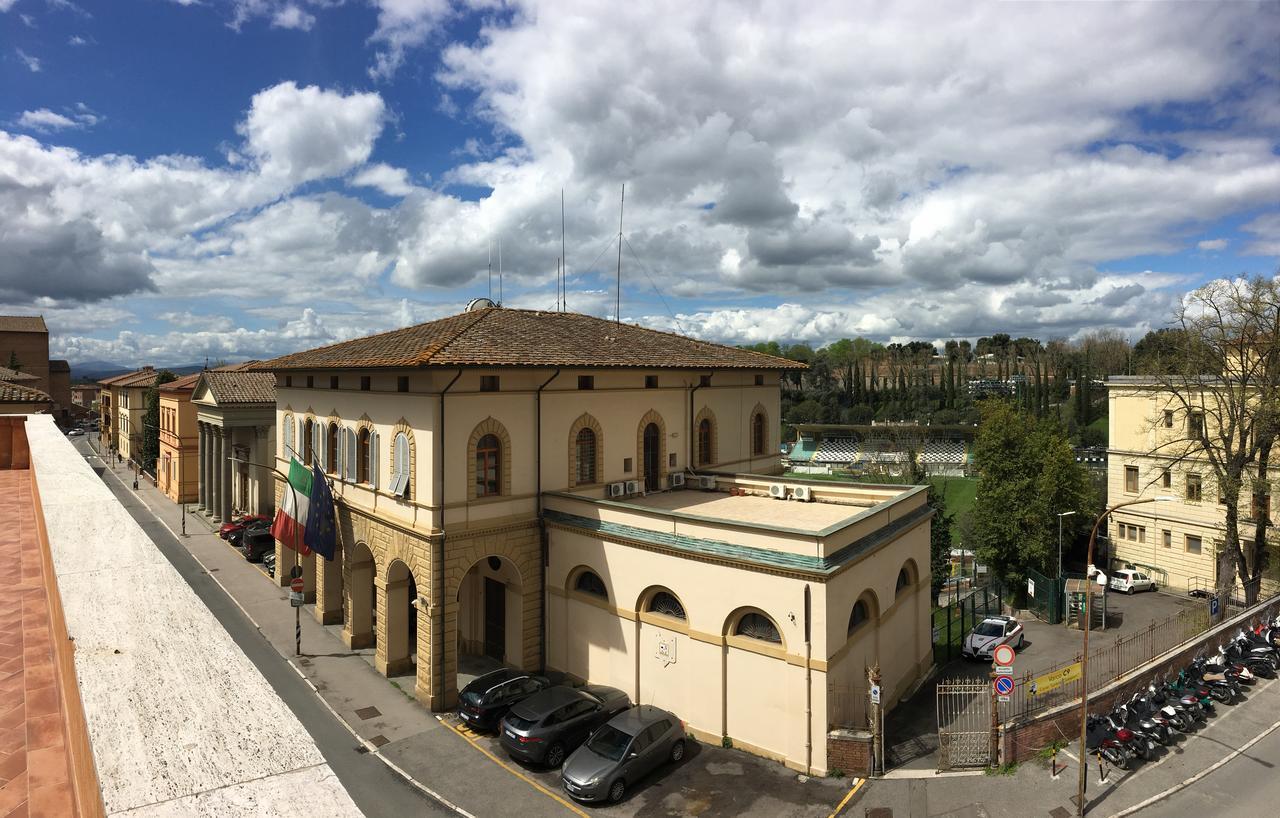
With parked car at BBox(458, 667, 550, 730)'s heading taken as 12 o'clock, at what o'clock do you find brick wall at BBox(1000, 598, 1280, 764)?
The brick wall is roughly at 2 o'clock from the parked car.

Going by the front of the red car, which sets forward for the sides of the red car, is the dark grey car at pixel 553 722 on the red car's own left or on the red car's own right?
on the red car's own left

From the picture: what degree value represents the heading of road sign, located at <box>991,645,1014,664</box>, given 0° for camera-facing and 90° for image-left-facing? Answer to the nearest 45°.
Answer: approximately 0°

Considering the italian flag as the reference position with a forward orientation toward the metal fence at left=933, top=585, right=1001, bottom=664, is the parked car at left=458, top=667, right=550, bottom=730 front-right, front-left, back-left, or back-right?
front-right

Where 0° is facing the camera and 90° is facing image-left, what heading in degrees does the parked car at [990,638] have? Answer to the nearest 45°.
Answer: approximately 45°

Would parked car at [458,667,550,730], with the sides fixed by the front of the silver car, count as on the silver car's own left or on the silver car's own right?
on the silver car's own right

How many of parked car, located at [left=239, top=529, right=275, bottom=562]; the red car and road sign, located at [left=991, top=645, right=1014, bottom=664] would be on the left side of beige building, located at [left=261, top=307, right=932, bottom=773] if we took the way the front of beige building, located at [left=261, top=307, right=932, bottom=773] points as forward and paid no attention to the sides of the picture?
1

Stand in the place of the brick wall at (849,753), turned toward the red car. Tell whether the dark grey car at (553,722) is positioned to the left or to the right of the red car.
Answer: left

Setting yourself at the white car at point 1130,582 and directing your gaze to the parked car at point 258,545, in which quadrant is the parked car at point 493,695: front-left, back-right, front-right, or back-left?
front-left

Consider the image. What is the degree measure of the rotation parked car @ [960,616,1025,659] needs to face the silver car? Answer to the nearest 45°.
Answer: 0° — it already faces it

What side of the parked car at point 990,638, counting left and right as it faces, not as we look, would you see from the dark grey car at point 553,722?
front

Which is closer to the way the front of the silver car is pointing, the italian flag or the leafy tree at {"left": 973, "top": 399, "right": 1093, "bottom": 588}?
the italian flag
